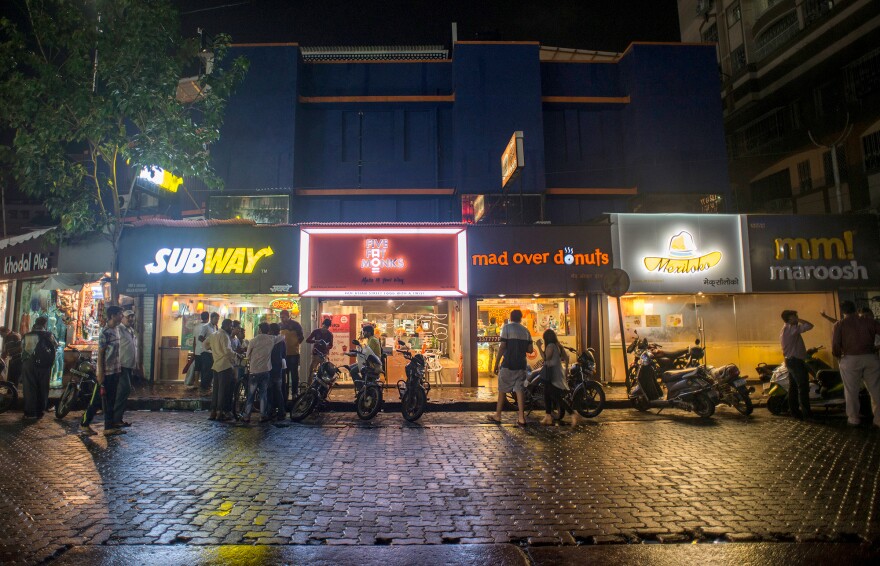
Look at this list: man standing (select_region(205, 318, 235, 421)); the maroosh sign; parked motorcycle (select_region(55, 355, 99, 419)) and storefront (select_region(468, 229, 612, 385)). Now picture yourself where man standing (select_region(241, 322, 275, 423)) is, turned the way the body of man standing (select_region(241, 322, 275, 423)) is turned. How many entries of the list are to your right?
2

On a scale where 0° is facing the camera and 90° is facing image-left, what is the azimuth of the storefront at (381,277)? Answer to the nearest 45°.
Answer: approximately 0°

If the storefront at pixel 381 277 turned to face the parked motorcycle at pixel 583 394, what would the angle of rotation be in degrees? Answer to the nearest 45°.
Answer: approximately 45° to its left

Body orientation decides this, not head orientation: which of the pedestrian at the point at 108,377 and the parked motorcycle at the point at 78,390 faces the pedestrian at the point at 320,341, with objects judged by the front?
the pedestrian at the point at 108,377

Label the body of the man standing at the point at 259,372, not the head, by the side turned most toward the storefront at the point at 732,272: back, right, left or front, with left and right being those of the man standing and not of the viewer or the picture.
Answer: right

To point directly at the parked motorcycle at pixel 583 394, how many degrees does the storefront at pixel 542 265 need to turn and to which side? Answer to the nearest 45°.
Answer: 0° — it already faces it
